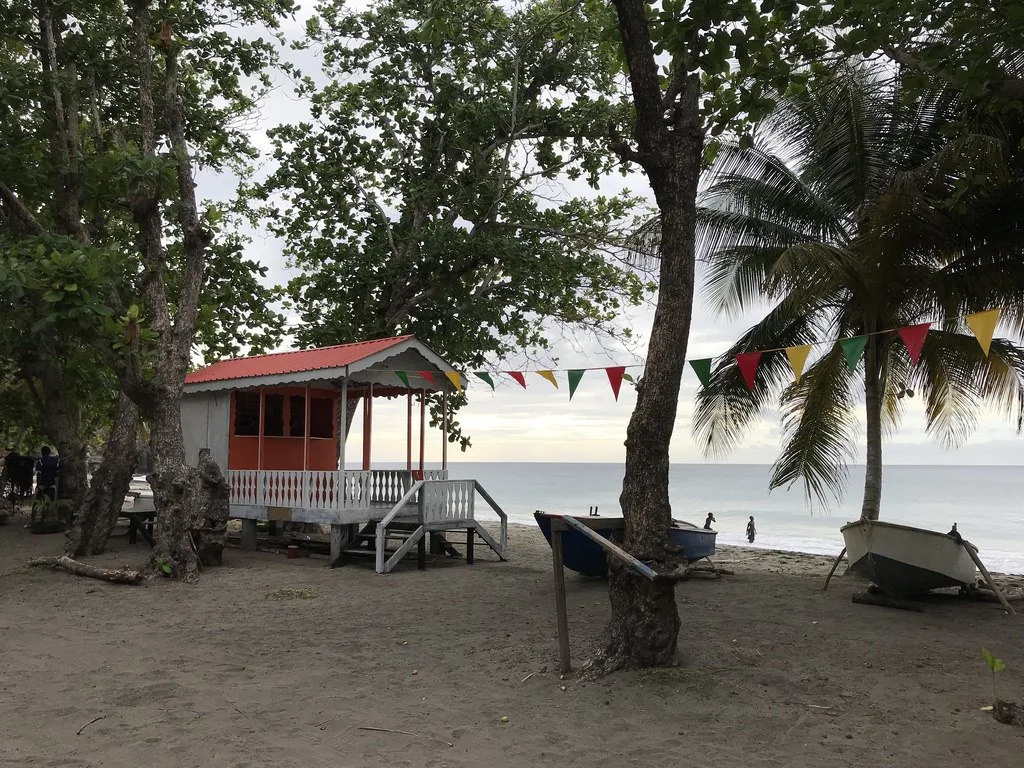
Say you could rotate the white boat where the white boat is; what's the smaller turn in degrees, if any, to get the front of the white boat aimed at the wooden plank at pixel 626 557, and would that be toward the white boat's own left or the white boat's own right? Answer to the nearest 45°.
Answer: approximately 45° to the white boat's own left

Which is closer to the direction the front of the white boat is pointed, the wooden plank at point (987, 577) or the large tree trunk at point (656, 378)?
the large tree trunk

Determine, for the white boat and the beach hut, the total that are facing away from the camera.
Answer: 0

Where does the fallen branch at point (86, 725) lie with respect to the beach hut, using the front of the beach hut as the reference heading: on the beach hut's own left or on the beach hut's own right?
on the beach hut's own right

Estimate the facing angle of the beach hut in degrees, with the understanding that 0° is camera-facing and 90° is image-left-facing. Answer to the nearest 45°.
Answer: approximately 315°

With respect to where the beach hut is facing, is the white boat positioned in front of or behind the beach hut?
in front

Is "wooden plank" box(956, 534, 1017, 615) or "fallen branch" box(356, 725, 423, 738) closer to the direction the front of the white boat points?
the fallen branch
